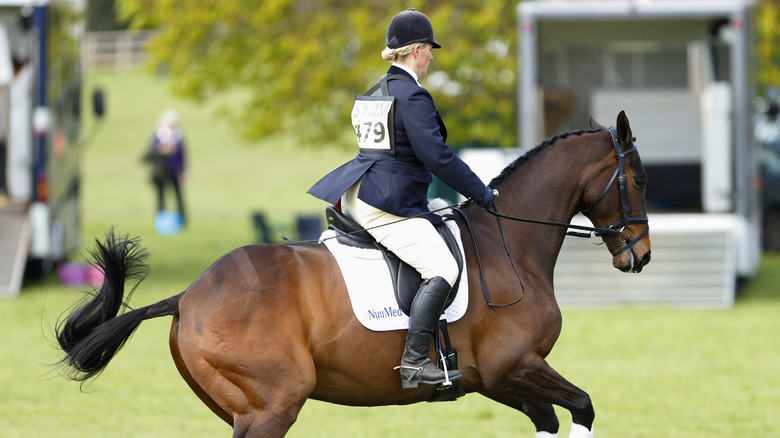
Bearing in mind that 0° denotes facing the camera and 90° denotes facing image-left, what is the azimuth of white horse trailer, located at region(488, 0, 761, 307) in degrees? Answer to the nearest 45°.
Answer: approximately 180°

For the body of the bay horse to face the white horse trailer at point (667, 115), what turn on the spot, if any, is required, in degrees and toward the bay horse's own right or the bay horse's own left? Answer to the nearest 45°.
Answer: approximately 45° to the bay horse's own left

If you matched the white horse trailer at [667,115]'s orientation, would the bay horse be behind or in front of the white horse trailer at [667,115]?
behind

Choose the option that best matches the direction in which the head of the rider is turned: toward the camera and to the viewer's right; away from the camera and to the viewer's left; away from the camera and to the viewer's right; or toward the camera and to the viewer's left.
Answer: away from the camera and to the viewer's right

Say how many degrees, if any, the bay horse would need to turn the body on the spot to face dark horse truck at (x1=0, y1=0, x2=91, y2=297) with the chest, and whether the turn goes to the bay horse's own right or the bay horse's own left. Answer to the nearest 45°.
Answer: approximately 135° to the bay horse's own left

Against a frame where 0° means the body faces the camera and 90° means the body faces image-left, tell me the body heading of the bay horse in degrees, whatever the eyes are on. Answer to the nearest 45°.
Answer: approximately 270°

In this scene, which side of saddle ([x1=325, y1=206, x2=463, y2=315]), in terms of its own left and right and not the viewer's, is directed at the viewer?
right

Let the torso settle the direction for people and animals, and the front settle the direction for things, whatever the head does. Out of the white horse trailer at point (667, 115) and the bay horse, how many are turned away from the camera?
1

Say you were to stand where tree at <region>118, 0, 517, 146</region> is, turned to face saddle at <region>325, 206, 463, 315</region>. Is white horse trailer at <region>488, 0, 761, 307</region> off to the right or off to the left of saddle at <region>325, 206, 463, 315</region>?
left

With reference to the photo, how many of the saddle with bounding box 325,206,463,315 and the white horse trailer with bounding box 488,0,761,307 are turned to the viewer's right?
1

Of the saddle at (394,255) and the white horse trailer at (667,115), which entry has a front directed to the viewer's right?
the saddle
